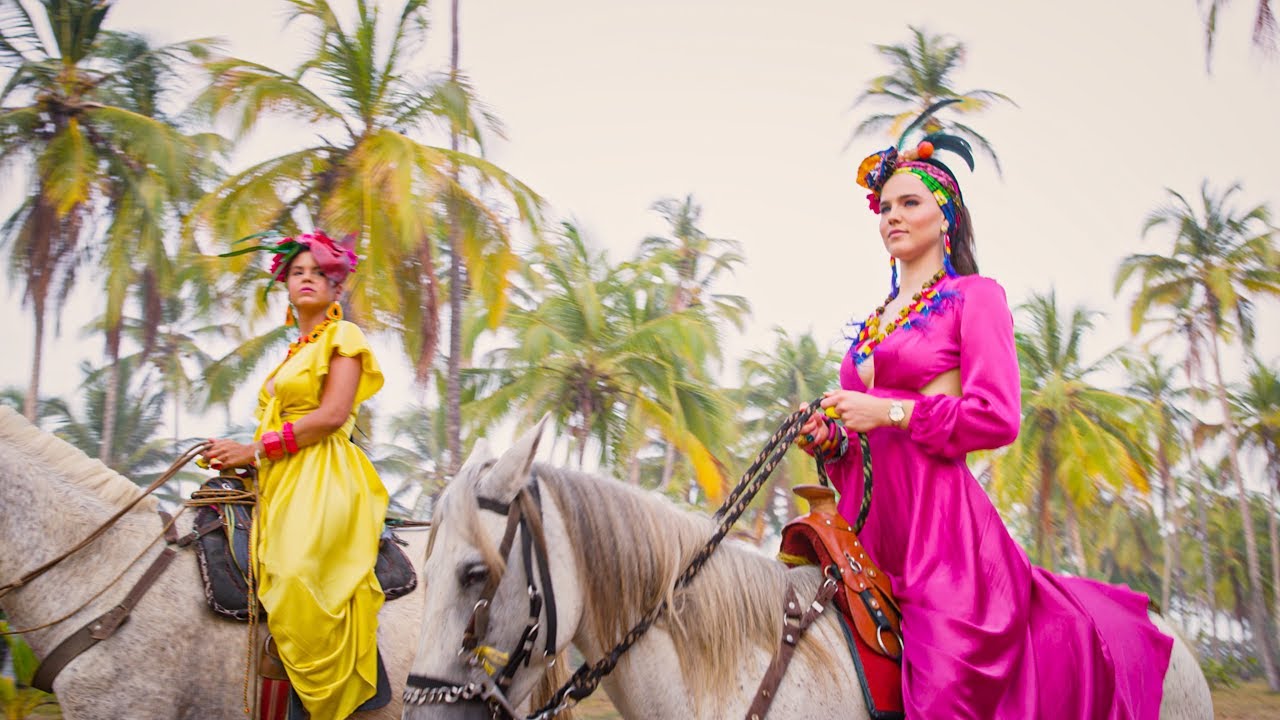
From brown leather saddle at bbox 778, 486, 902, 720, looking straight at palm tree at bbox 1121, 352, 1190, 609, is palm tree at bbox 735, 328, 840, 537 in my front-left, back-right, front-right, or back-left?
front-left

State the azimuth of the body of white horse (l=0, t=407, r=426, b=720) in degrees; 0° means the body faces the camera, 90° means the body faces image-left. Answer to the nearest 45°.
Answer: approximately 90°

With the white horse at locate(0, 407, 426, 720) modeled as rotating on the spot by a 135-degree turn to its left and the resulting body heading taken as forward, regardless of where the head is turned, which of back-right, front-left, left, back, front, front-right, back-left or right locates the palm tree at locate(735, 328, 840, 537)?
left

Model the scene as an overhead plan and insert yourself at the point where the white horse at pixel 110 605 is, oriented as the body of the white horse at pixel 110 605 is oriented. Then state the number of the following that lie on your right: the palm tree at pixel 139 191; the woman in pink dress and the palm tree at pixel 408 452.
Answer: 2

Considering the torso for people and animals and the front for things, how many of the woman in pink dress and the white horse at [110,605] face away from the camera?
0

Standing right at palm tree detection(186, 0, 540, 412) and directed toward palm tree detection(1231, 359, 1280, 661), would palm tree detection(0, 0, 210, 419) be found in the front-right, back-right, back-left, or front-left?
back-left

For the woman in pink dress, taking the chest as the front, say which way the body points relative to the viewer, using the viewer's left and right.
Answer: facing the viewer and to the left of the viewer

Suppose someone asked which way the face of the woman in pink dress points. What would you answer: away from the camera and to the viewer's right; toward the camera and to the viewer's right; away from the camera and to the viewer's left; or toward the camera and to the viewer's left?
toward the camera and to the viewer's left

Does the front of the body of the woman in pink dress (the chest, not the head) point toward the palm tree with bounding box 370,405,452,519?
no

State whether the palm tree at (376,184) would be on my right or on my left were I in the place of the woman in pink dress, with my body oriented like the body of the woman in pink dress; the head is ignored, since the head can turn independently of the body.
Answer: on my right

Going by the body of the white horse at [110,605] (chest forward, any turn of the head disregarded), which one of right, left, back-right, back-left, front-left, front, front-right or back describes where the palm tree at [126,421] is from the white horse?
right

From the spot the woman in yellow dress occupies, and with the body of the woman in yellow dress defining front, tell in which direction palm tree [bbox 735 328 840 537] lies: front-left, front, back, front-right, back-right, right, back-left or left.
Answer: back

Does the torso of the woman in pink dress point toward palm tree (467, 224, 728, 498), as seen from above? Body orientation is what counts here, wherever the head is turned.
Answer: no

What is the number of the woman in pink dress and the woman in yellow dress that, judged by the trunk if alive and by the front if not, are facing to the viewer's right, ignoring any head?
0

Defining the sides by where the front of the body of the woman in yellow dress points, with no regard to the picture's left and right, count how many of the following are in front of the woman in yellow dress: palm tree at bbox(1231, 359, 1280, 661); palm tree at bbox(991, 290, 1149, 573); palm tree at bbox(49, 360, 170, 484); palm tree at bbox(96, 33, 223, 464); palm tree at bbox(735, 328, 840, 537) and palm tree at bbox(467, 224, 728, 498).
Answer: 0

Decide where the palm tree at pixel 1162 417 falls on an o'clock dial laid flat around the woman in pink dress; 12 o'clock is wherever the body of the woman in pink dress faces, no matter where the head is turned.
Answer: The palm tree is roughly at 5 o'clock from the woman in pink dress.

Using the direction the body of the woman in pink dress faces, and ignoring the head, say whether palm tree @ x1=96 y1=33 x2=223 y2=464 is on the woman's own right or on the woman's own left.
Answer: on the woman's own right

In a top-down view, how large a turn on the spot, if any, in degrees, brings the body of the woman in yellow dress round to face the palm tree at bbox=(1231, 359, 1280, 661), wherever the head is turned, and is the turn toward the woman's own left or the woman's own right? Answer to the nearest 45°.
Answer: approximately 180°
